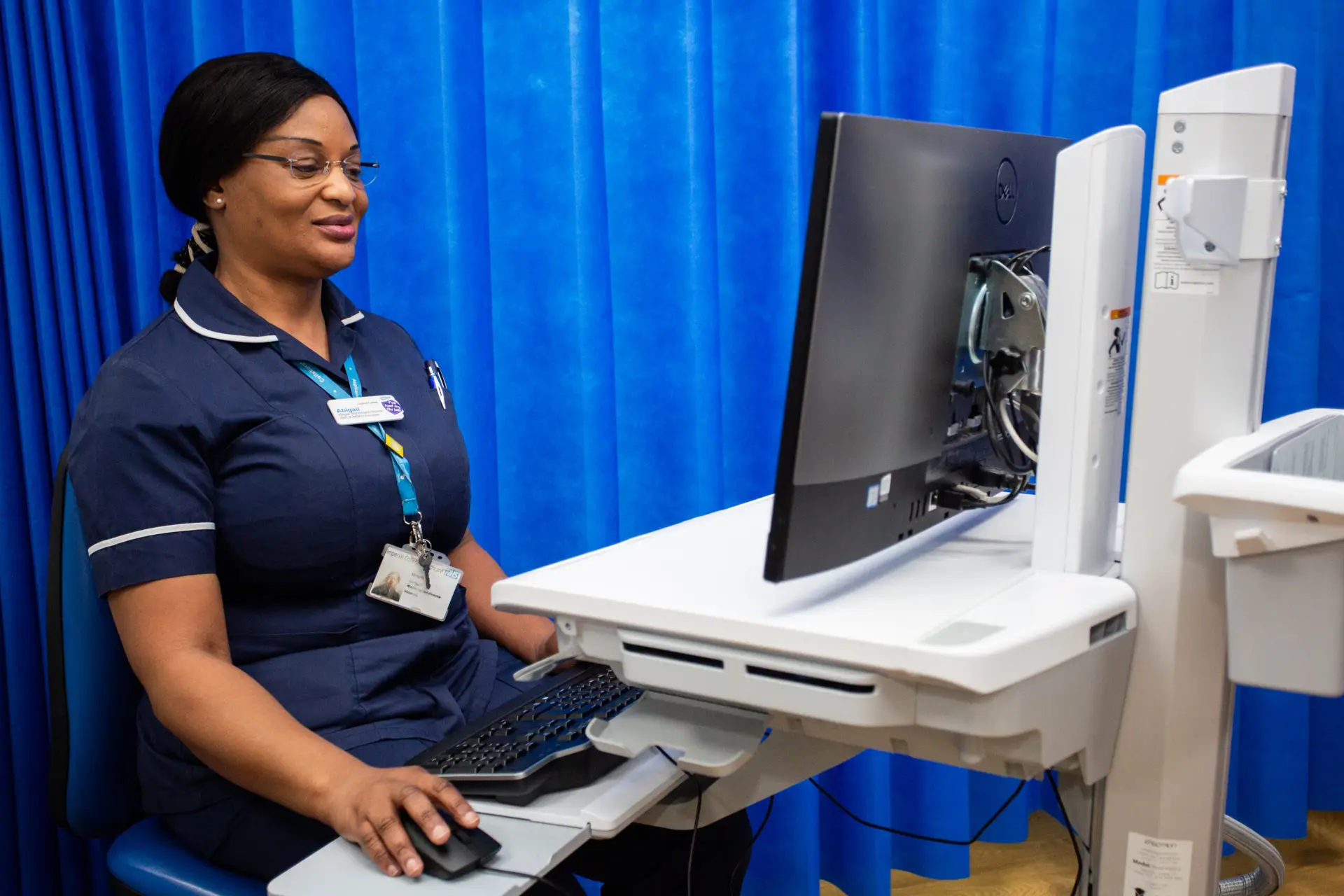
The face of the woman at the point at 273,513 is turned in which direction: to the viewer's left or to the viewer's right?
to the viewer's right

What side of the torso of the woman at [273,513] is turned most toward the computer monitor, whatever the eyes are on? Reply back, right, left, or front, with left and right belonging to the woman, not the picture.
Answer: front

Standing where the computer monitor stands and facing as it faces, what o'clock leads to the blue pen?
The blue pen is roughly at 12 o'clock from the computer monitor.

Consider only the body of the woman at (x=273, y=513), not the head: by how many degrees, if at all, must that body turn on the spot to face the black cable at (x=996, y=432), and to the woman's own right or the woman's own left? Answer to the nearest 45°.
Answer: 0° — they already face it

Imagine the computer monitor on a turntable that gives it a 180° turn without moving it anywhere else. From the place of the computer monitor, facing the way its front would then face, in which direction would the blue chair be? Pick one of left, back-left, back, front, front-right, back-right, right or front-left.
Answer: back-right

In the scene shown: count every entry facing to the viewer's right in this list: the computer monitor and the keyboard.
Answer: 0

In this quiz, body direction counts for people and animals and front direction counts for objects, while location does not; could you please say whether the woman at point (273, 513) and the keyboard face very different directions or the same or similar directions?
very different directions

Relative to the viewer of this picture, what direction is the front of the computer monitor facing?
facing away from the viewer and to the left of the viewer

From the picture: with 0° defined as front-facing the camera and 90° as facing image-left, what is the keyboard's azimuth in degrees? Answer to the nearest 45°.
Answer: approximately 135°
